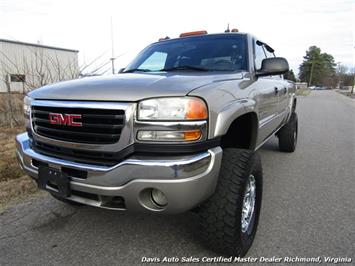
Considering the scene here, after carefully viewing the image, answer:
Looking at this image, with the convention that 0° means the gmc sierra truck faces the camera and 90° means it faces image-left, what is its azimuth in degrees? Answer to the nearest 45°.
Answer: approximately 45°
